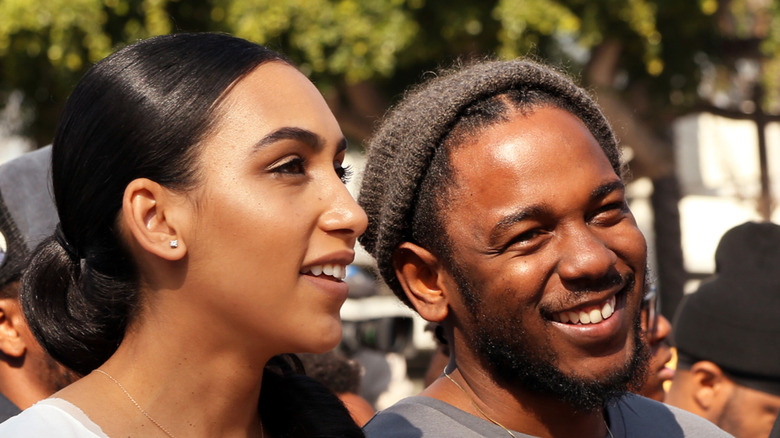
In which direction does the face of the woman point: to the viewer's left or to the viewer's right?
to the viewer's right

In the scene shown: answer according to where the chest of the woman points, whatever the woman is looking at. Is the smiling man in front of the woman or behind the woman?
in front

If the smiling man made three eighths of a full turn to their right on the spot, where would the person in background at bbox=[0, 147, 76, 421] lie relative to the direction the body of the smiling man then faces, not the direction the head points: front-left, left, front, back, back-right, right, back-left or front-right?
front

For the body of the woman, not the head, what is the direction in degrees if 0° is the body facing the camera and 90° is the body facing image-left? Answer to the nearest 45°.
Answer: approximately 270°
